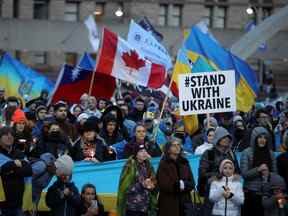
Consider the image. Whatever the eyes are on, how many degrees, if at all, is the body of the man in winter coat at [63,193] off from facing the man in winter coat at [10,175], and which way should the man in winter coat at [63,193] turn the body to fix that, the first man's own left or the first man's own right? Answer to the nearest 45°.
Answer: approximately 90° to the first man's own right

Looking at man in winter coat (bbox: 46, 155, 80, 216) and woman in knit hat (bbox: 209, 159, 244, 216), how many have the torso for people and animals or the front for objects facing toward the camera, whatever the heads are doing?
2

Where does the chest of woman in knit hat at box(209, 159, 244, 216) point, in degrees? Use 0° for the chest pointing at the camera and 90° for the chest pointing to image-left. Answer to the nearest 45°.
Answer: approximately 0°

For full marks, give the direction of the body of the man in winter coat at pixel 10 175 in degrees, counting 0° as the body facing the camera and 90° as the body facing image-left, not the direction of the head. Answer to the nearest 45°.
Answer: approximately 315°

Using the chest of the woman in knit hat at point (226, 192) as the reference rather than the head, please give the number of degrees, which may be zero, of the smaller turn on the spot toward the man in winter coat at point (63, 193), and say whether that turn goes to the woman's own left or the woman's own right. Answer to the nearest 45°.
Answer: approximately 90° to the woman's own right

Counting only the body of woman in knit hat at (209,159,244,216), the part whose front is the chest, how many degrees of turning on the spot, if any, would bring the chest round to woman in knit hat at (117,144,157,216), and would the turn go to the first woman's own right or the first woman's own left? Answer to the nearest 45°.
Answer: approximately 90° to the first woman's own right

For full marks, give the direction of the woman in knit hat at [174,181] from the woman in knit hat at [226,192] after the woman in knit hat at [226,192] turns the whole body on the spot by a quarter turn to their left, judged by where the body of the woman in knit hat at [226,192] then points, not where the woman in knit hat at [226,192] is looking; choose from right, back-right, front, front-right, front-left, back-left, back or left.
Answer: back

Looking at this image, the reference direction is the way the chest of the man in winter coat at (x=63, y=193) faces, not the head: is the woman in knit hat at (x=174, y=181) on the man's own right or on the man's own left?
on the man's own left
